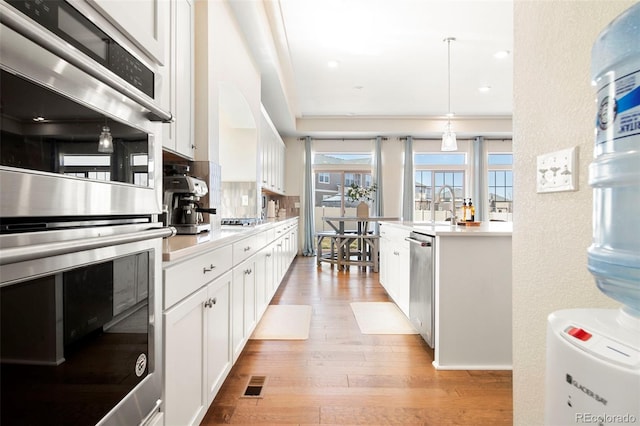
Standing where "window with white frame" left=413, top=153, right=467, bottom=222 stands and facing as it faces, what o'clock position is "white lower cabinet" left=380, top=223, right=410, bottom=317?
The white lower cabinet is roughly at 12 o'clock from the window with white frame.

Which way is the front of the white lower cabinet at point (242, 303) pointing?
to the viewer's right

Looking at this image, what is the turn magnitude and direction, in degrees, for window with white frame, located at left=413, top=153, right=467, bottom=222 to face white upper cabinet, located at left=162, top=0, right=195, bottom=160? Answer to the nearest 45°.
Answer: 0° — it already faces it

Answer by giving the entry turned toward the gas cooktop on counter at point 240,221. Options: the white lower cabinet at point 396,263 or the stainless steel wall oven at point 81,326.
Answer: the white lower cabinet

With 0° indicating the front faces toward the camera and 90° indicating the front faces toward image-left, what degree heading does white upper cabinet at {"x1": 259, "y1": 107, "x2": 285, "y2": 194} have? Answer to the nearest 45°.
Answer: approximately 270°

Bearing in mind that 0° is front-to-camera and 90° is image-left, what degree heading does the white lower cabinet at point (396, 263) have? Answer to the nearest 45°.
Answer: approximately 90°

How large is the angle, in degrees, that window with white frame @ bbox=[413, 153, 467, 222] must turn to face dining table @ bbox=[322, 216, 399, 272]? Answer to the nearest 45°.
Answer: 0° — it already faces it

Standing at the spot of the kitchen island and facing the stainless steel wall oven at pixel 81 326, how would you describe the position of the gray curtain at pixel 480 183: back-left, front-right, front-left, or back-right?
back-right

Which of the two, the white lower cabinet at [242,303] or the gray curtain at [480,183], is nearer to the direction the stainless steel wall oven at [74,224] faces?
the gray curtain

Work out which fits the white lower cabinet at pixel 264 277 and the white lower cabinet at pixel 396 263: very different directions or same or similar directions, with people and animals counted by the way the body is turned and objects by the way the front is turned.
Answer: very different directions

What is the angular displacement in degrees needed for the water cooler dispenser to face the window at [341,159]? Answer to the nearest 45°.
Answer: approximately 90° to its right
